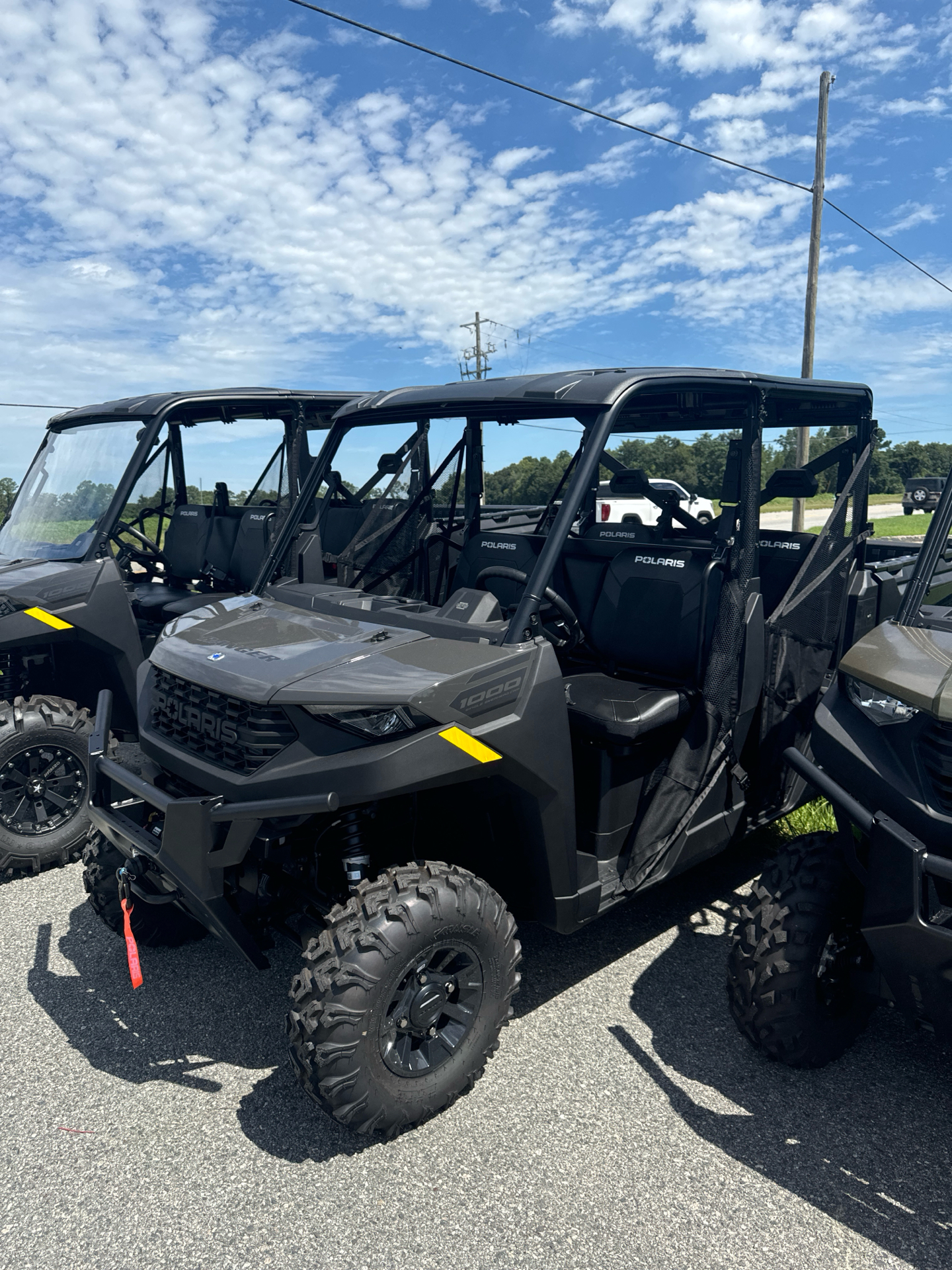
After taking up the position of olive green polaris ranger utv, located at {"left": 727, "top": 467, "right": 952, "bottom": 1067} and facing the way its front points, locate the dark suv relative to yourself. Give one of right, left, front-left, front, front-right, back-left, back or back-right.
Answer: back-right

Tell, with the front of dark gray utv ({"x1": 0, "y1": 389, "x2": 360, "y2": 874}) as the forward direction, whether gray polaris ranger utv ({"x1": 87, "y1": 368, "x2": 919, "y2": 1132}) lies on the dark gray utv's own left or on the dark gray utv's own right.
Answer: on the dark gray utv's own left

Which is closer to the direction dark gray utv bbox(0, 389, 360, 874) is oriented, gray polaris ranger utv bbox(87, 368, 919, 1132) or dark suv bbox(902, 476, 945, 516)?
the gray polaris ranger utv

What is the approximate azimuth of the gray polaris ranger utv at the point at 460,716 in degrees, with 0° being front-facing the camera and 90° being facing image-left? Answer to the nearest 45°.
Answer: approximately 45°

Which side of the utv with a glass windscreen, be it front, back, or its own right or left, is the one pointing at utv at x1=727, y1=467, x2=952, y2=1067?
left

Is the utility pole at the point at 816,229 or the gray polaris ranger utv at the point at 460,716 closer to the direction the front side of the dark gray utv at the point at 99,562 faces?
the gray polaris ranger utv

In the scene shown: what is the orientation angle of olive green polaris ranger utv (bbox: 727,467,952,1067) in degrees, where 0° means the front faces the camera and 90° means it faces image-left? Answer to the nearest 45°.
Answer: approximately 45°

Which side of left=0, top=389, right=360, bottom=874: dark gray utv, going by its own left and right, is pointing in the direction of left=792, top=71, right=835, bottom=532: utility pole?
back

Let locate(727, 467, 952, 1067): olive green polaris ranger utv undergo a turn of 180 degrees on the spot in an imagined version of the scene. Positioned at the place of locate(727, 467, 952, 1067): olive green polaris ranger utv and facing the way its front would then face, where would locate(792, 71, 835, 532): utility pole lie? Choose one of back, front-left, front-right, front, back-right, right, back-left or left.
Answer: front-left
